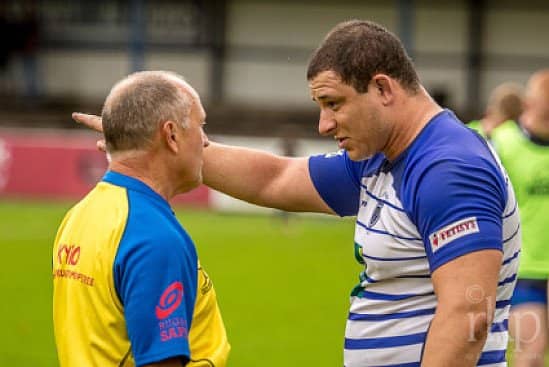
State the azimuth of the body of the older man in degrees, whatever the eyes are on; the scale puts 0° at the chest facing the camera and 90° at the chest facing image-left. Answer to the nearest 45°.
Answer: approximately 225°

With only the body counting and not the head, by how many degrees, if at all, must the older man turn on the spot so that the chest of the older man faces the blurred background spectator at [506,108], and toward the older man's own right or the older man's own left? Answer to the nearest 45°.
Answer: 0° — they already face them
